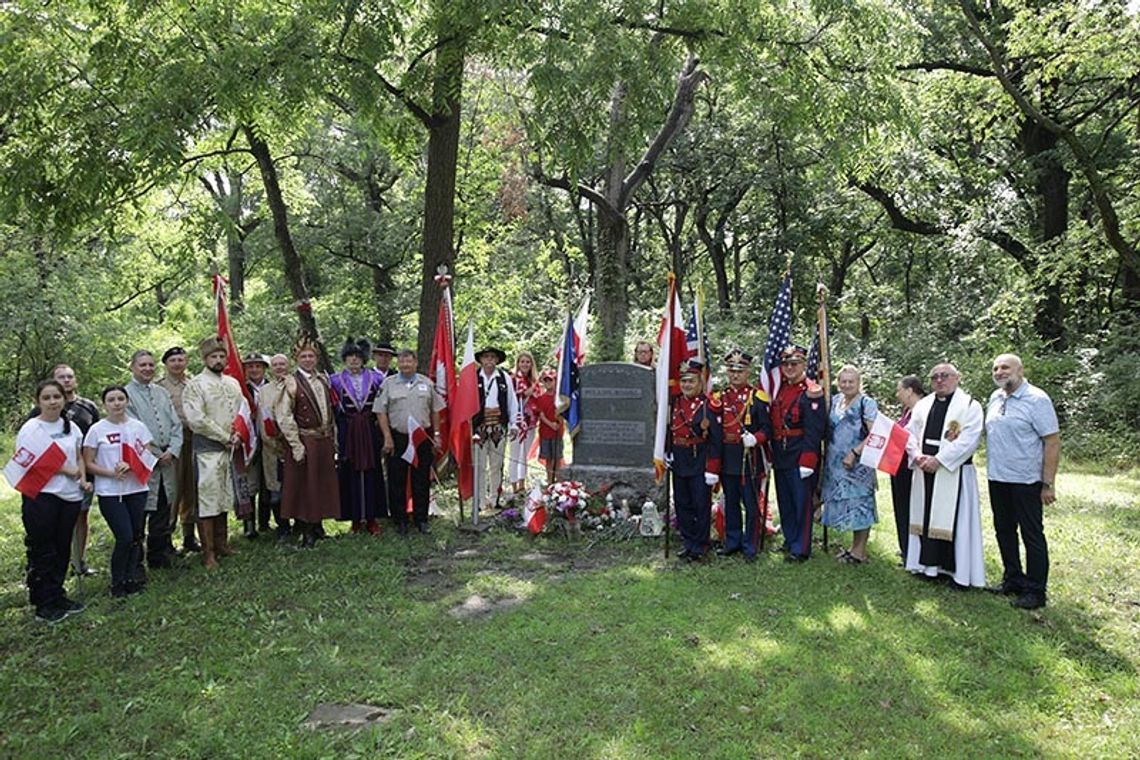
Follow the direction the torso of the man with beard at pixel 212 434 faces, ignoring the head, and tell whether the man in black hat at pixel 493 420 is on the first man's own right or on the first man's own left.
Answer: on the first man's own left

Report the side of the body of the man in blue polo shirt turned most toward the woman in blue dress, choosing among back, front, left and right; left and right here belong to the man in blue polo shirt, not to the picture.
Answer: right

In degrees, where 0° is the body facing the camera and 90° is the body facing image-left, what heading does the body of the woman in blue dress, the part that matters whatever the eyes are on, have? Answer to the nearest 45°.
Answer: approximately 45°

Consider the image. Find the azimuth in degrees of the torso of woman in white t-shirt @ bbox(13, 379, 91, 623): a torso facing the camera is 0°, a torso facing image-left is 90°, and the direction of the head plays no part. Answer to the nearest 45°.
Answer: approximately 315°

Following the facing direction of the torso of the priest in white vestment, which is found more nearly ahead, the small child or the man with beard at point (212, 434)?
the man with beard
